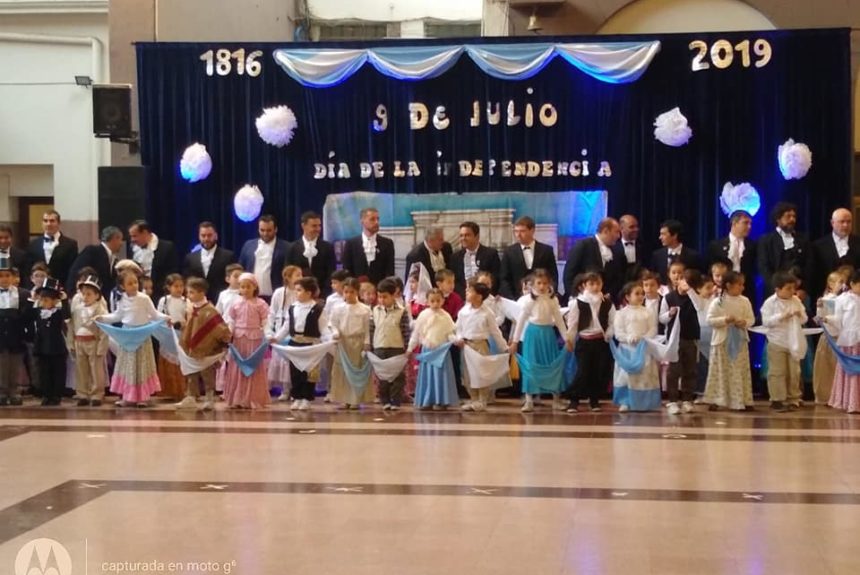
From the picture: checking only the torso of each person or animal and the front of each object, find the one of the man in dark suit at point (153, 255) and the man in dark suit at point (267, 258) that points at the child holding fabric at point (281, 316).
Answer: the man in dark suit at point (267, 258)

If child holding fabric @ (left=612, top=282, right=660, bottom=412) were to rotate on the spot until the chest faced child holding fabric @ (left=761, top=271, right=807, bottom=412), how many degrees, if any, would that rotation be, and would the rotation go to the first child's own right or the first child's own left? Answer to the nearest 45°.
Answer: approximately 90° to the first child's own left

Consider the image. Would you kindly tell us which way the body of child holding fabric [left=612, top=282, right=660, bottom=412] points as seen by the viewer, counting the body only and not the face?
toward the camera

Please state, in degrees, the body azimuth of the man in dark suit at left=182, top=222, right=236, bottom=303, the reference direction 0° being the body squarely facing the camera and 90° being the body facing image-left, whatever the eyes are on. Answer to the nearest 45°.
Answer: approximately 0°

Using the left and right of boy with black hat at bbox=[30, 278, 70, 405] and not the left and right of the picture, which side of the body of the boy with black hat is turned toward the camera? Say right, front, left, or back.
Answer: front

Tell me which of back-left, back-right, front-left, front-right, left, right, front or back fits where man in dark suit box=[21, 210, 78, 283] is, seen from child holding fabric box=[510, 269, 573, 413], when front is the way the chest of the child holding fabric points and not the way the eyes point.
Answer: right

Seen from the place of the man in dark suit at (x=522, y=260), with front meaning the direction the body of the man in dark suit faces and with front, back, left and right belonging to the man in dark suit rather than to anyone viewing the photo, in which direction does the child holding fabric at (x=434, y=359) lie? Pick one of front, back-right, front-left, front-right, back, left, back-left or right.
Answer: front-right

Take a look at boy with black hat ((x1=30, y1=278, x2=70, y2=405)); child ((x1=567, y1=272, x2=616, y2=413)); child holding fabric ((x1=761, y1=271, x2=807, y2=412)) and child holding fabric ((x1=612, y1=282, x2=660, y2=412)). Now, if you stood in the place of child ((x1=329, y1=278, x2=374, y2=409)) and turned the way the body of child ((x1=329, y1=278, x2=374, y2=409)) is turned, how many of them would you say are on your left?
3

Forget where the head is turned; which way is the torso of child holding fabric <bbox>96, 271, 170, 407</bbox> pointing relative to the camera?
toward the camera

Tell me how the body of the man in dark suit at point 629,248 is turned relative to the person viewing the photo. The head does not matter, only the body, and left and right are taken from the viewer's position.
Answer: facing the viewer
